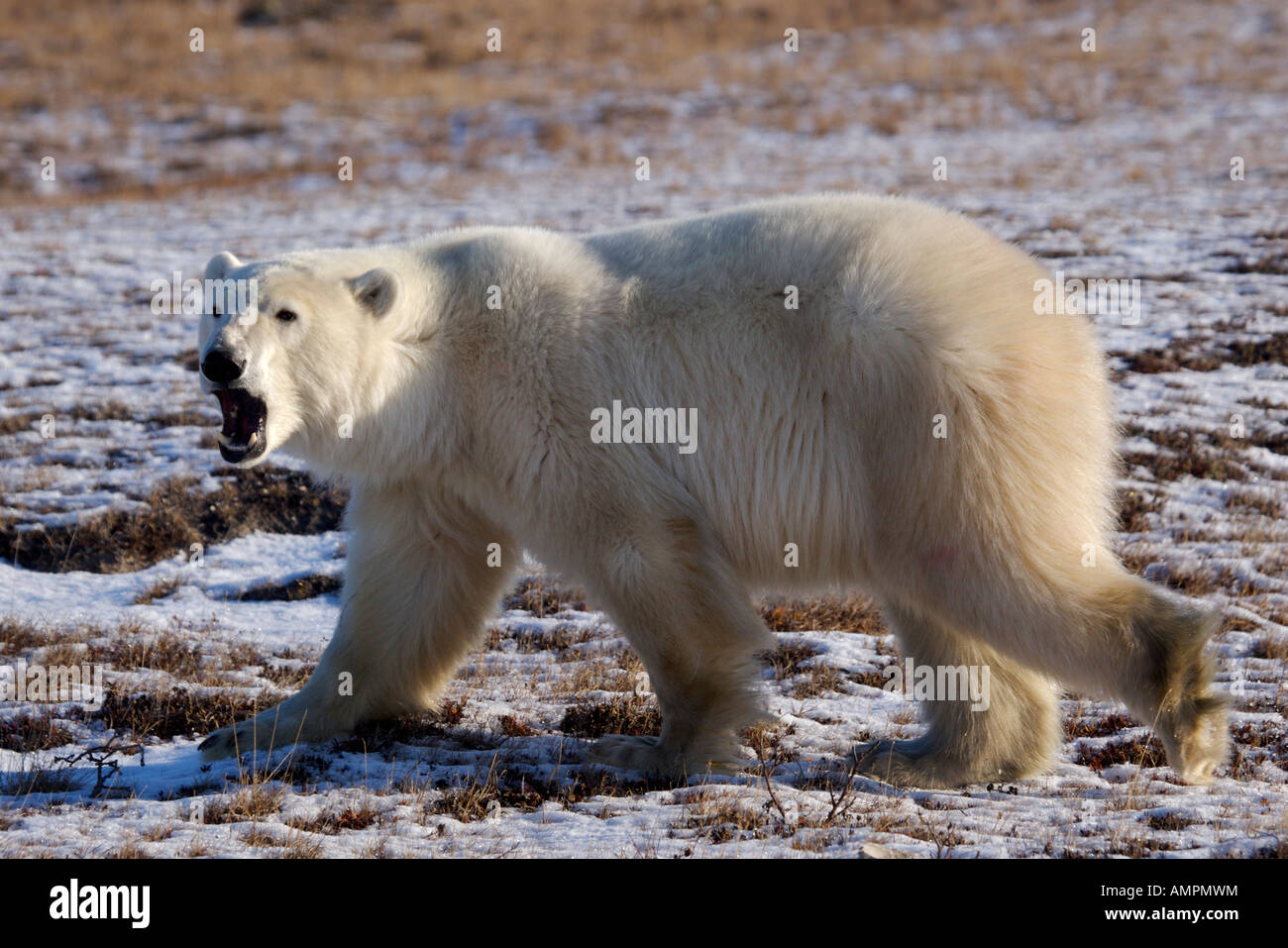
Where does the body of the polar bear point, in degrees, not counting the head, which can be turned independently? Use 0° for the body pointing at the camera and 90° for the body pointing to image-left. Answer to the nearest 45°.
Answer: approximately 90°
